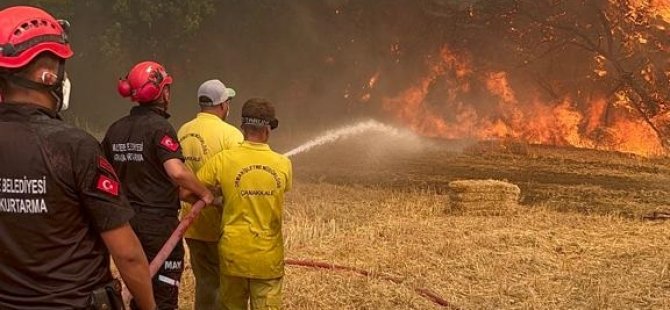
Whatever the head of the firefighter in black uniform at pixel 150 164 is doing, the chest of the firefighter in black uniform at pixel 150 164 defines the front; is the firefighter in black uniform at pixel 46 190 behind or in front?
behind

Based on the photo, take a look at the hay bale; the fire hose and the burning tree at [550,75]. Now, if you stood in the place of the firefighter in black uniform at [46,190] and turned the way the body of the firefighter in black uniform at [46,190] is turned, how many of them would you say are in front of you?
3

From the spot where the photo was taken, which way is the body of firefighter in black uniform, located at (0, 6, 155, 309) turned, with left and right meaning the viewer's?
facing away from the viewer and to the right of the viewer

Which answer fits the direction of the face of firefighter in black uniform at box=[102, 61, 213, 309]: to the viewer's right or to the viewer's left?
to the viewer's right

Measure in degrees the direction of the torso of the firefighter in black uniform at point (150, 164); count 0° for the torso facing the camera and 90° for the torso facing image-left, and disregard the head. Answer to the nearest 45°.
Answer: approximately 225°

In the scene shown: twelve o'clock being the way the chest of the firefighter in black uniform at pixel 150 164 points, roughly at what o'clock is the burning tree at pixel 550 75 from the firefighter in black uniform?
The burning tree is roughly at 12 o'clock from the firefighter in black uniform.
